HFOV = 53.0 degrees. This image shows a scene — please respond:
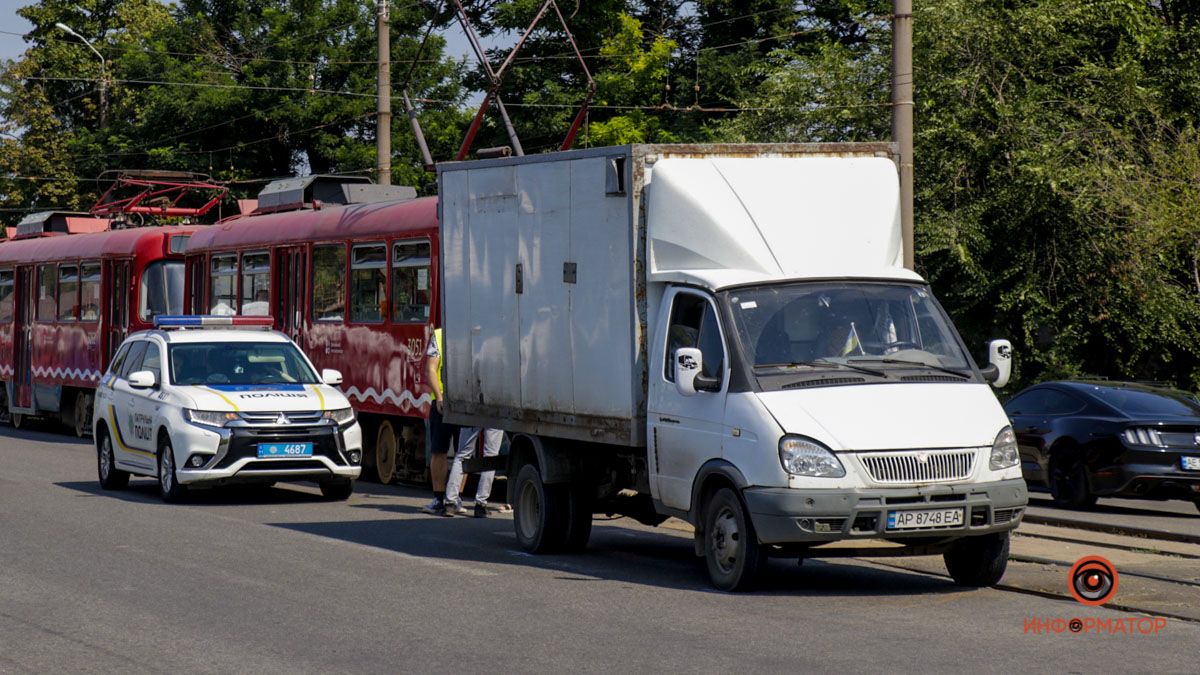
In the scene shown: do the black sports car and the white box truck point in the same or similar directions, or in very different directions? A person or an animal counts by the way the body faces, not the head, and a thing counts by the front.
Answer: very different directions

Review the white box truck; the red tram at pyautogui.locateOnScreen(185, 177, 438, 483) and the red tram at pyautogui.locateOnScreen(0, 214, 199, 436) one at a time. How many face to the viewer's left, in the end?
0

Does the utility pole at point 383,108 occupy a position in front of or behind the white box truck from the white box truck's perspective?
behind

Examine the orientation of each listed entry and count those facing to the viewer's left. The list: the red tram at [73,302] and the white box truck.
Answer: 0

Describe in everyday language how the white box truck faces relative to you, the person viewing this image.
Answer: facing the viewer and to the right of the viewer

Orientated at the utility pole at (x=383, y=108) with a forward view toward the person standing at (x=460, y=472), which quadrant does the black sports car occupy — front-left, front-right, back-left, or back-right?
front-left

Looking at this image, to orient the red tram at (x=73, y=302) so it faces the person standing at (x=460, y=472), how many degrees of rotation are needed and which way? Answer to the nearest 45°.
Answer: approximately 45° to its right

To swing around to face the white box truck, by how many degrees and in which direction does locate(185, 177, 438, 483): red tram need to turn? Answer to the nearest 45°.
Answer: approximately 45° to its right

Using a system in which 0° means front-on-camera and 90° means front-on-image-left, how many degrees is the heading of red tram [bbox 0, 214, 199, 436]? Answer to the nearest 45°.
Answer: approximately 315°

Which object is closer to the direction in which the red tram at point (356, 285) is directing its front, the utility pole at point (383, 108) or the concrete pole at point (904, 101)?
the concrete pole

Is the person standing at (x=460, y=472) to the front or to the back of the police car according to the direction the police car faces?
to the front

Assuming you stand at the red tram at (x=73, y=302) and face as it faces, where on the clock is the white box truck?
The white box truck is roughly at 1 o'clock from the red tram.

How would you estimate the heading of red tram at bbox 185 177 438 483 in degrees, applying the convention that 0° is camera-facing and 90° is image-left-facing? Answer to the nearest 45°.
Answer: approximately 315°

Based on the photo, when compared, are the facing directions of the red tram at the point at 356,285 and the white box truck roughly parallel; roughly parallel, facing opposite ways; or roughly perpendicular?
roughly parallel

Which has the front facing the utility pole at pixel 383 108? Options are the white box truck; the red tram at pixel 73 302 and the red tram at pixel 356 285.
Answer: the red tram at pixel 73 302

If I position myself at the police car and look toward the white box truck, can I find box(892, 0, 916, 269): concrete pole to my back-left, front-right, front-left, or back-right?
front-left

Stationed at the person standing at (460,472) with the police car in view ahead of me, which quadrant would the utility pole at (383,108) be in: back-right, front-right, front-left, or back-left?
front-right
